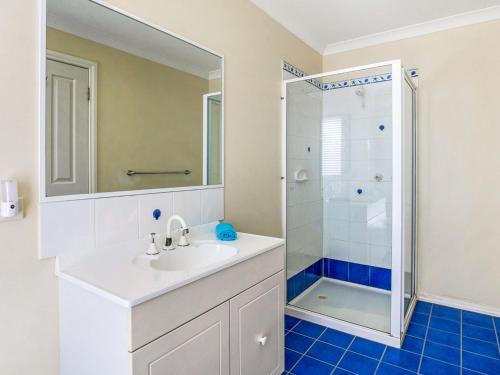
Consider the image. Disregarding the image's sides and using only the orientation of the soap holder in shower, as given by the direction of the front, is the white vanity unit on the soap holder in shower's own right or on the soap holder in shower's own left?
on the soap holder in shower's own right

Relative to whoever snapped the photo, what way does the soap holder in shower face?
facing the viewer and to the right of the viewer

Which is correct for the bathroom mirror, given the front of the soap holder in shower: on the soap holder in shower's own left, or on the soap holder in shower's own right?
on the soap holder in shower's own right

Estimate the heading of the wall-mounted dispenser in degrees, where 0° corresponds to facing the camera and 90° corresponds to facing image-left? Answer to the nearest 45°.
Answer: approximately 315°

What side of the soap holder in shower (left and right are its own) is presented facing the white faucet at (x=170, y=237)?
right

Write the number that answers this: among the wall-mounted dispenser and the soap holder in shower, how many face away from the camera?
0

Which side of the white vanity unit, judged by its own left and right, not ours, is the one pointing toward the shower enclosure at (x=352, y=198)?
left

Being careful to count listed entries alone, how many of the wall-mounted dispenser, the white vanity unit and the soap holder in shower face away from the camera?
0

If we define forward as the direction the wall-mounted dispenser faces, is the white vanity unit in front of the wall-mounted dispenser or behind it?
in front
